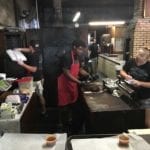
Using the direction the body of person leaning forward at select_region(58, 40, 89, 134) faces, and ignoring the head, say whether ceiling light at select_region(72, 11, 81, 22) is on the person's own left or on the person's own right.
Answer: on the person's own left

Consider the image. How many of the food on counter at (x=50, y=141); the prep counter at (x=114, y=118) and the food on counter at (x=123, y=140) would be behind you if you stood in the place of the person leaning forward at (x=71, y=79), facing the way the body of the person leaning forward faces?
0

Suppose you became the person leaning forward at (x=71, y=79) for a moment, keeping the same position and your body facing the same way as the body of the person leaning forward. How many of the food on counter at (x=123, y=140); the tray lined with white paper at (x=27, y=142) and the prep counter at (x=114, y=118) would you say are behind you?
0

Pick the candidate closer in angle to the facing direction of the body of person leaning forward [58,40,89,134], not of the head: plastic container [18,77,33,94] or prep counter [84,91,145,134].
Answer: the prep counter

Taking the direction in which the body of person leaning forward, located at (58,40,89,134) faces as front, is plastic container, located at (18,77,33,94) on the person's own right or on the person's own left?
on the person's own right

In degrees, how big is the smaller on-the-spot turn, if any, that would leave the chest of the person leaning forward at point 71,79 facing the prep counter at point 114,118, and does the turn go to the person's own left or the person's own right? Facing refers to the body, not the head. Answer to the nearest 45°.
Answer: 0° — they already face it

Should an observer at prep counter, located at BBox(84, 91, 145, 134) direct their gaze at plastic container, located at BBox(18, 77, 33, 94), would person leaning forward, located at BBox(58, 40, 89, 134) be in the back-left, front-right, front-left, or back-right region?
front-right

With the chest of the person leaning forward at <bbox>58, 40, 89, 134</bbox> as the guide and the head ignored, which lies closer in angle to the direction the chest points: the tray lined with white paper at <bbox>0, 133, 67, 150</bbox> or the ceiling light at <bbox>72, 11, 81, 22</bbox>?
the tray lined with white paper

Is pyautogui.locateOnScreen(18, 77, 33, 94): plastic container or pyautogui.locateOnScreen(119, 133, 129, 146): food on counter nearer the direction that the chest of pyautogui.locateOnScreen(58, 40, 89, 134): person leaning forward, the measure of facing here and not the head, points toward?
the food on counter

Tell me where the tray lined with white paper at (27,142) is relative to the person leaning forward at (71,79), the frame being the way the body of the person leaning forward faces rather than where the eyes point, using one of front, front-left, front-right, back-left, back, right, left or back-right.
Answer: front-right
